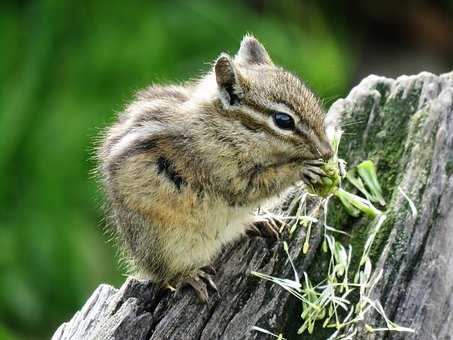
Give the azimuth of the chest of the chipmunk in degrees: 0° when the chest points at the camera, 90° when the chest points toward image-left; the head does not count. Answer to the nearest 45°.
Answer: approximately 270°

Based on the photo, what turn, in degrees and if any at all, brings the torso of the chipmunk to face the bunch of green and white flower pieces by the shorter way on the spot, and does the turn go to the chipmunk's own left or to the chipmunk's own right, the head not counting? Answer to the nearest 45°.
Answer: approximately 45° to the chipmunk's own right
